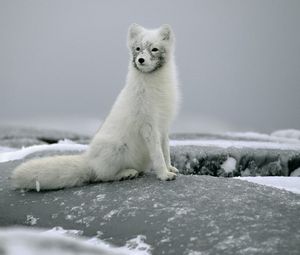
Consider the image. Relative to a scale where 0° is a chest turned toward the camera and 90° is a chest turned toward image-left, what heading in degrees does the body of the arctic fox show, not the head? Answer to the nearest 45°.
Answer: approximately 270°
